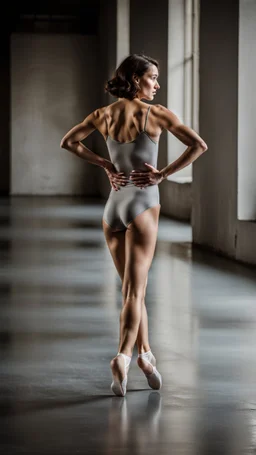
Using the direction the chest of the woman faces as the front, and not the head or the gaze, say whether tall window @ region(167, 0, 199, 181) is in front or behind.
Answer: in front

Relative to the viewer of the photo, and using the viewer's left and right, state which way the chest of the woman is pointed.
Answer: facing away from the viewer

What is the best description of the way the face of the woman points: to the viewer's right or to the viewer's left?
to the viewer's right
